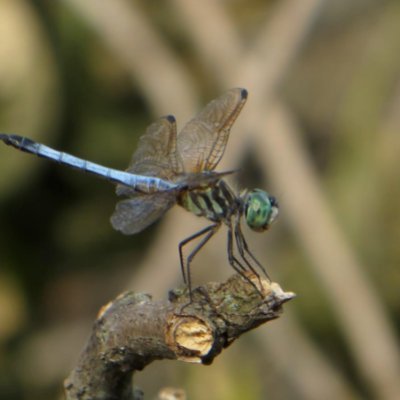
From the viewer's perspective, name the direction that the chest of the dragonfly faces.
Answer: to the viewer's right

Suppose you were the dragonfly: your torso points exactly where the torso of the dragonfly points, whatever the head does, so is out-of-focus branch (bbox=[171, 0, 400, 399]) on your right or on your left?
on your left
